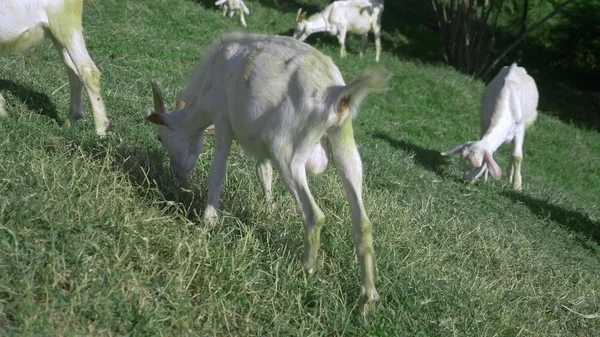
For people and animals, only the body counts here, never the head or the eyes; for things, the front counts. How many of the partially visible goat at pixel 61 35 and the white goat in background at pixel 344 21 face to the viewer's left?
2

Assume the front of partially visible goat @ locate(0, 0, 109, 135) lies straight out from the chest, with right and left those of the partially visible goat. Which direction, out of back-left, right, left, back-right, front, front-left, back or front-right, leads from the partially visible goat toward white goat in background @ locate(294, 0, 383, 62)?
back-right

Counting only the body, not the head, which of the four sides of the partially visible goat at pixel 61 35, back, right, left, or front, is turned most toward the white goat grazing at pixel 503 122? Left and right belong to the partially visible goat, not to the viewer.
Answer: back

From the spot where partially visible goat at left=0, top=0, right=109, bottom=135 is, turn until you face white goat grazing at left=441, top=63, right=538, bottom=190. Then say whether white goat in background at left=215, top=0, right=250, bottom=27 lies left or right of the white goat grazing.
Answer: left

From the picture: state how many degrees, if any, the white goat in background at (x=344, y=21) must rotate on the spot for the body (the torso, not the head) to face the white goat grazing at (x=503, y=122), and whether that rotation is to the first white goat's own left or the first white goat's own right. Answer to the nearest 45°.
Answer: approximately 90° to the first white goat's own left

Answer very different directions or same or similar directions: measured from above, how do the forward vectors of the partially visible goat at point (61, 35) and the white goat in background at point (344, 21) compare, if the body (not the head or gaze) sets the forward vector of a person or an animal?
same or similar directions

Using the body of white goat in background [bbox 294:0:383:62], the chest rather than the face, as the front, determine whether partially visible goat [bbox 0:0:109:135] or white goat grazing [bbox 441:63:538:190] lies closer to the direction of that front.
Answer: the partially visible goat

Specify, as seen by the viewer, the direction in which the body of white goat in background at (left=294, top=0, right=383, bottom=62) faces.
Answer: to the viewer's left

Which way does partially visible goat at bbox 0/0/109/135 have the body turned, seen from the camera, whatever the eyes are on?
to the viewer's left

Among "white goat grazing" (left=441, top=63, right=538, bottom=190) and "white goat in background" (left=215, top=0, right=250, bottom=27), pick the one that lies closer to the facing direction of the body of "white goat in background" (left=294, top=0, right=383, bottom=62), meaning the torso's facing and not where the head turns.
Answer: the white goat in background
